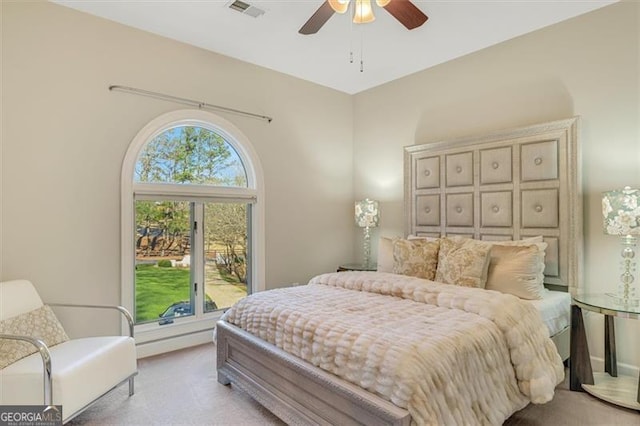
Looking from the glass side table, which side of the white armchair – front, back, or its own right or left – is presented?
front

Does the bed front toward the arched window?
no

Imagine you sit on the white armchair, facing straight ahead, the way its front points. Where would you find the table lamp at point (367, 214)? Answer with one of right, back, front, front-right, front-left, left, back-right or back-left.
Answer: front-left

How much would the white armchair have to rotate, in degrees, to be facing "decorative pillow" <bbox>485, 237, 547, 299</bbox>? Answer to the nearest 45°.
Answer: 0° — it already faces it

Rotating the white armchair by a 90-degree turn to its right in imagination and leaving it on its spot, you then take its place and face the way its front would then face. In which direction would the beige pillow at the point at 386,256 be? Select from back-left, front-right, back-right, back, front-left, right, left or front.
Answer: back-left

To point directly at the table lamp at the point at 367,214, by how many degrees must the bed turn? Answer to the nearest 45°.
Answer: approximately 135° to its right

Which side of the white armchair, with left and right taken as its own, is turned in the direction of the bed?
front

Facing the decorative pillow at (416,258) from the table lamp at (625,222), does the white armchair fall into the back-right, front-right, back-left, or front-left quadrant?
front-left

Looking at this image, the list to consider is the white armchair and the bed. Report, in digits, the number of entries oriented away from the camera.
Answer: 0

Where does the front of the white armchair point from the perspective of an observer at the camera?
facing the viewer and to the right of the viewer
